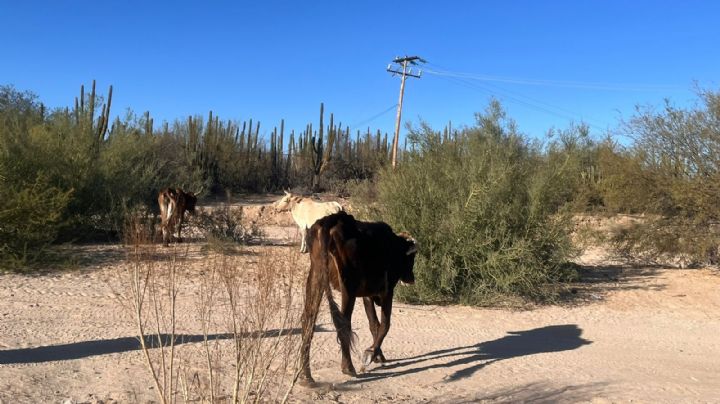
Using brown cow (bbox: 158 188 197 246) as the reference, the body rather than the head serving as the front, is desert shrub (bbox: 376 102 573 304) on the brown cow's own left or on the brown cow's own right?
on the brown cow's own right

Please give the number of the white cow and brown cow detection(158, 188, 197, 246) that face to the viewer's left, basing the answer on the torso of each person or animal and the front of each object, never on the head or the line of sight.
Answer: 1

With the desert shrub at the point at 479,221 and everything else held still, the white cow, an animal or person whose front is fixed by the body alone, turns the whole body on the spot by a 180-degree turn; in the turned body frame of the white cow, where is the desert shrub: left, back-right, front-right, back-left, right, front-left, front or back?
front-right

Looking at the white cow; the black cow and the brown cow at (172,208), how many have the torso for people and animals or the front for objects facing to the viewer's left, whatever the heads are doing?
1

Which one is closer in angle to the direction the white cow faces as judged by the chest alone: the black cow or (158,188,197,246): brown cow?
the brown cow

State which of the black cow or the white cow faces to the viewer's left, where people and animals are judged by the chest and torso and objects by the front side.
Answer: the white cow

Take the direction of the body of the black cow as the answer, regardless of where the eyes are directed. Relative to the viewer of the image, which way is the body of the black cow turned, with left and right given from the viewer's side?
facing away from the viewer and to the right of the viewer

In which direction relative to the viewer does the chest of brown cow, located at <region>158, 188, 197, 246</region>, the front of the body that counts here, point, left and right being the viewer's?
facing away from the viewer and to the right of the viewer

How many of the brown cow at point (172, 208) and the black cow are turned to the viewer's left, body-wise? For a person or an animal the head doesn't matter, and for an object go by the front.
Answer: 0

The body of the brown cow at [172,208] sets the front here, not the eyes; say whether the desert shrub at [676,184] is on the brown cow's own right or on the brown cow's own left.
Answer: on the brown cow's own right

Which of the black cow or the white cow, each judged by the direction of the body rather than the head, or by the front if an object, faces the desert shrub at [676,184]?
the black cow

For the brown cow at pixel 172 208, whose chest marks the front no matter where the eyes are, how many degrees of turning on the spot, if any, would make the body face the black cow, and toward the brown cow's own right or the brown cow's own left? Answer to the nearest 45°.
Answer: approximately 135° to the brown cow's own right

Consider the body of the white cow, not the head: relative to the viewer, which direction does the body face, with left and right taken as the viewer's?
facing to the left of the viewer

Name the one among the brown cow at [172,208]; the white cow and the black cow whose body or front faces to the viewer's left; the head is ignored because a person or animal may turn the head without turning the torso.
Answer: the white cow

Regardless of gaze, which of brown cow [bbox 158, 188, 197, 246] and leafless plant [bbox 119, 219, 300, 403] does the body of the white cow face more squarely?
the brown cow
